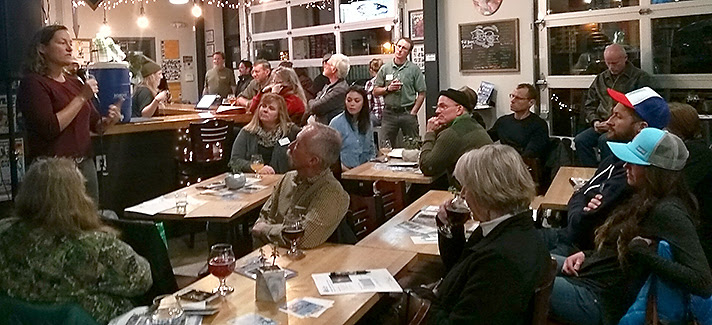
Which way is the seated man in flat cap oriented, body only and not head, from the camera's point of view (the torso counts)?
to the viewer's left

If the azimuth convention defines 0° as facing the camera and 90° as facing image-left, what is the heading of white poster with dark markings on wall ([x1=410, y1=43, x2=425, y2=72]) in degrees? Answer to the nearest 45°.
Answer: approximately 0°

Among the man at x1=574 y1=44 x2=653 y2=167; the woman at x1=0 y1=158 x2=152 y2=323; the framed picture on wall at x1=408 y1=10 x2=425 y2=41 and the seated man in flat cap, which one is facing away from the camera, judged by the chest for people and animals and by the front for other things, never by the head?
the woman

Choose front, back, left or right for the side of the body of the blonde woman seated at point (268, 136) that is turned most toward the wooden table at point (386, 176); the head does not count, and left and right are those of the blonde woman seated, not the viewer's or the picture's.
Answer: left

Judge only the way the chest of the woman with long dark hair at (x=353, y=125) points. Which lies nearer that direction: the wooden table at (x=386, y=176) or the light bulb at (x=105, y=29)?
the wooden table

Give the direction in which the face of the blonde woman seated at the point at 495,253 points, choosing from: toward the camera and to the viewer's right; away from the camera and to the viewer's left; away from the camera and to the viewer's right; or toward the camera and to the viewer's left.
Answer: away from the camera and to the viewer's left

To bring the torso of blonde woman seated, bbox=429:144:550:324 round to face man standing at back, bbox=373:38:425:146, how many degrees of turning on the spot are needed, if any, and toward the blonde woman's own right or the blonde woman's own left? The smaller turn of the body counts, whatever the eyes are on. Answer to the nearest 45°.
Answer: approximately 45° to the blonde woman's own right

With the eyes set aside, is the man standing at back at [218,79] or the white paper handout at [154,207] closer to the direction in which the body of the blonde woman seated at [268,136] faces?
the white paper handout

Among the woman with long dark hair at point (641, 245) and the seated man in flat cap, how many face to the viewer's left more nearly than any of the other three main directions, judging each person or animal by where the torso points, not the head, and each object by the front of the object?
2

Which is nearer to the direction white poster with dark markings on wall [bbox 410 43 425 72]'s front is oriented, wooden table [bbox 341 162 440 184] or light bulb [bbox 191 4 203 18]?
the wooden table

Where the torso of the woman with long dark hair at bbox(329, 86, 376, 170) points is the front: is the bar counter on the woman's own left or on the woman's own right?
on the woman's own right

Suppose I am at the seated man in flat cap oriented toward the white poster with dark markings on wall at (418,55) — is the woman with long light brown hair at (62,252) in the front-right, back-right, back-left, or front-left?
back-left

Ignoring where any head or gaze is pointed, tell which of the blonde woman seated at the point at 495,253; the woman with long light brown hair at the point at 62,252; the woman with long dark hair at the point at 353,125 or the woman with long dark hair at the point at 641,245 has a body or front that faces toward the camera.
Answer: the woman with long dark hair at the point at 353,125
